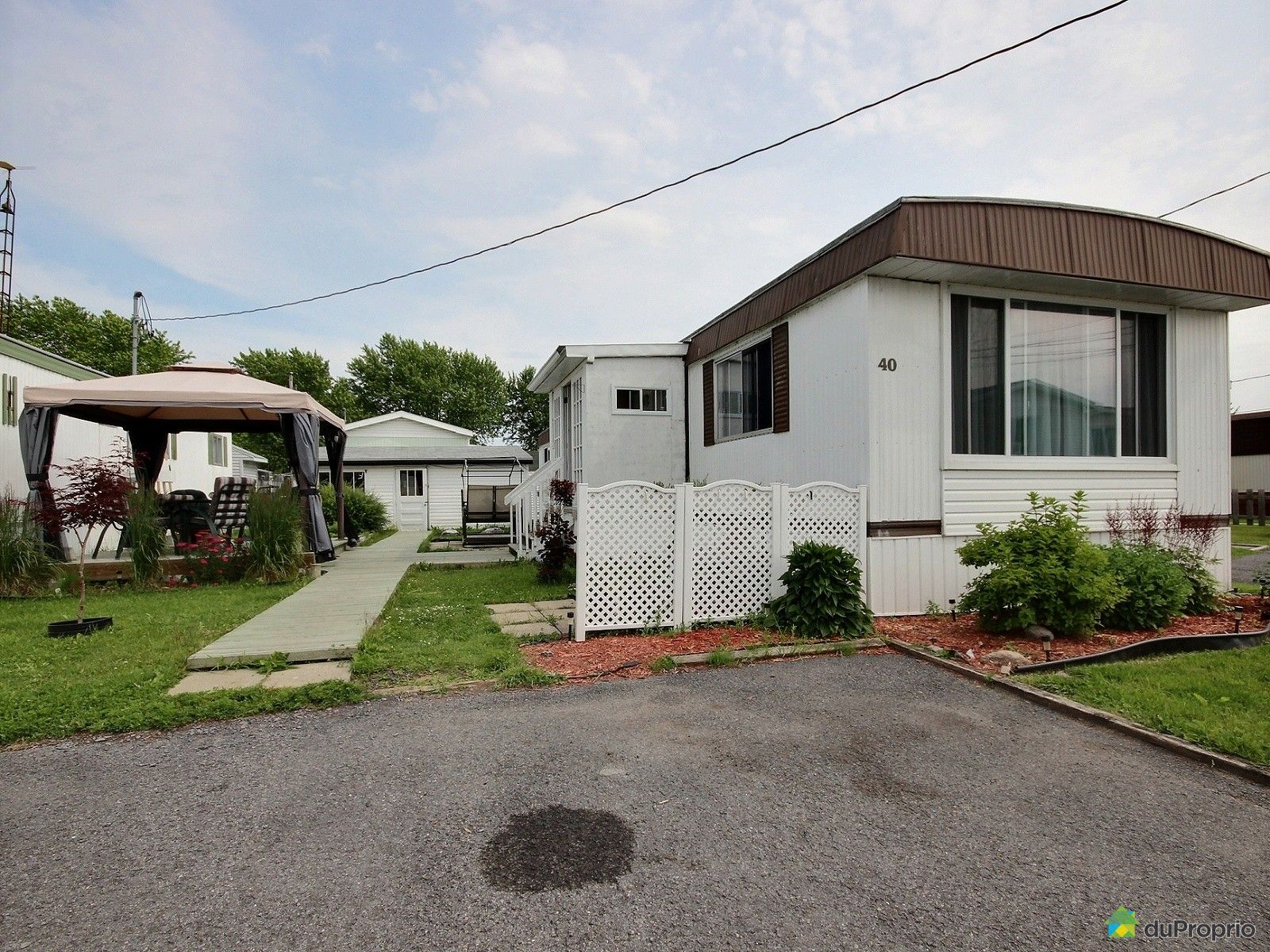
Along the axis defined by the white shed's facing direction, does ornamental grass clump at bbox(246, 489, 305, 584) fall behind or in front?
in front

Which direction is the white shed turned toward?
toward the camera

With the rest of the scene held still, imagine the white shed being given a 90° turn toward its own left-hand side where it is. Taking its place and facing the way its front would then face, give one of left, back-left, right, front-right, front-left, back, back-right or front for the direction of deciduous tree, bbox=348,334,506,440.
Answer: left

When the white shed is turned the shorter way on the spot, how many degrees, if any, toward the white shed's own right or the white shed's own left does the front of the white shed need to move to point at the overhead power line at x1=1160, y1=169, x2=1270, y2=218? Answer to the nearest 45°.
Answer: approximately 45° to the white shed's own left

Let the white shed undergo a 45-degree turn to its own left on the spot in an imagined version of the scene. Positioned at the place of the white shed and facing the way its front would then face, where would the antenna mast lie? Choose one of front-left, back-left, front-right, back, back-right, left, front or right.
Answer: back-right

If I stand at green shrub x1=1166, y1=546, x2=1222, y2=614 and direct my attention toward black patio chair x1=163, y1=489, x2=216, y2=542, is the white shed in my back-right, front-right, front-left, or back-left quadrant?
front-right

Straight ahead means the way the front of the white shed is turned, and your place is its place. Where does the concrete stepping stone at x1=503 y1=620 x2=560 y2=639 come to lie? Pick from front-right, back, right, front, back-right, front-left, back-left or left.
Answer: front

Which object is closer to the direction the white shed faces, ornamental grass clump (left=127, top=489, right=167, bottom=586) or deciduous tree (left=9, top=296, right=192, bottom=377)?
the ornamental grass clump

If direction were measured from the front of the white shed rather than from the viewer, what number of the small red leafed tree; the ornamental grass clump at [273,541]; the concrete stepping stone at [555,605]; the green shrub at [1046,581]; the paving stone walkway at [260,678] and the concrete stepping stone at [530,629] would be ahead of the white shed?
6

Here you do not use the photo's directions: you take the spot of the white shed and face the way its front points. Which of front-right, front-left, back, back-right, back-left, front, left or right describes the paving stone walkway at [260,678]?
front

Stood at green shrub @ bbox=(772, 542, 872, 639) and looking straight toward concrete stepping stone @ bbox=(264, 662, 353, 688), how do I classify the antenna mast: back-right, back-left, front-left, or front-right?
front-right

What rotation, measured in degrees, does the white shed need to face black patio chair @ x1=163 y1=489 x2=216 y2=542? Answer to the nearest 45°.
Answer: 0° — it already faces it

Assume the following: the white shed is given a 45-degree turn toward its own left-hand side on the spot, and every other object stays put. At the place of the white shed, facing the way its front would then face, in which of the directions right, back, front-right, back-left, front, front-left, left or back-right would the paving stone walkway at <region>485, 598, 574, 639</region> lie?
front-right

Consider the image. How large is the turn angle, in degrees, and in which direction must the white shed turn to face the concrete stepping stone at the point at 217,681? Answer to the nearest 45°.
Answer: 0° — it already faces it

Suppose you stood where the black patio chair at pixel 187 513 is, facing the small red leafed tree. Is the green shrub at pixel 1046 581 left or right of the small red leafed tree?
left

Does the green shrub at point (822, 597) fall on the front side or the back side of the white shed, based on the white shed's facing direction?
on the front side
